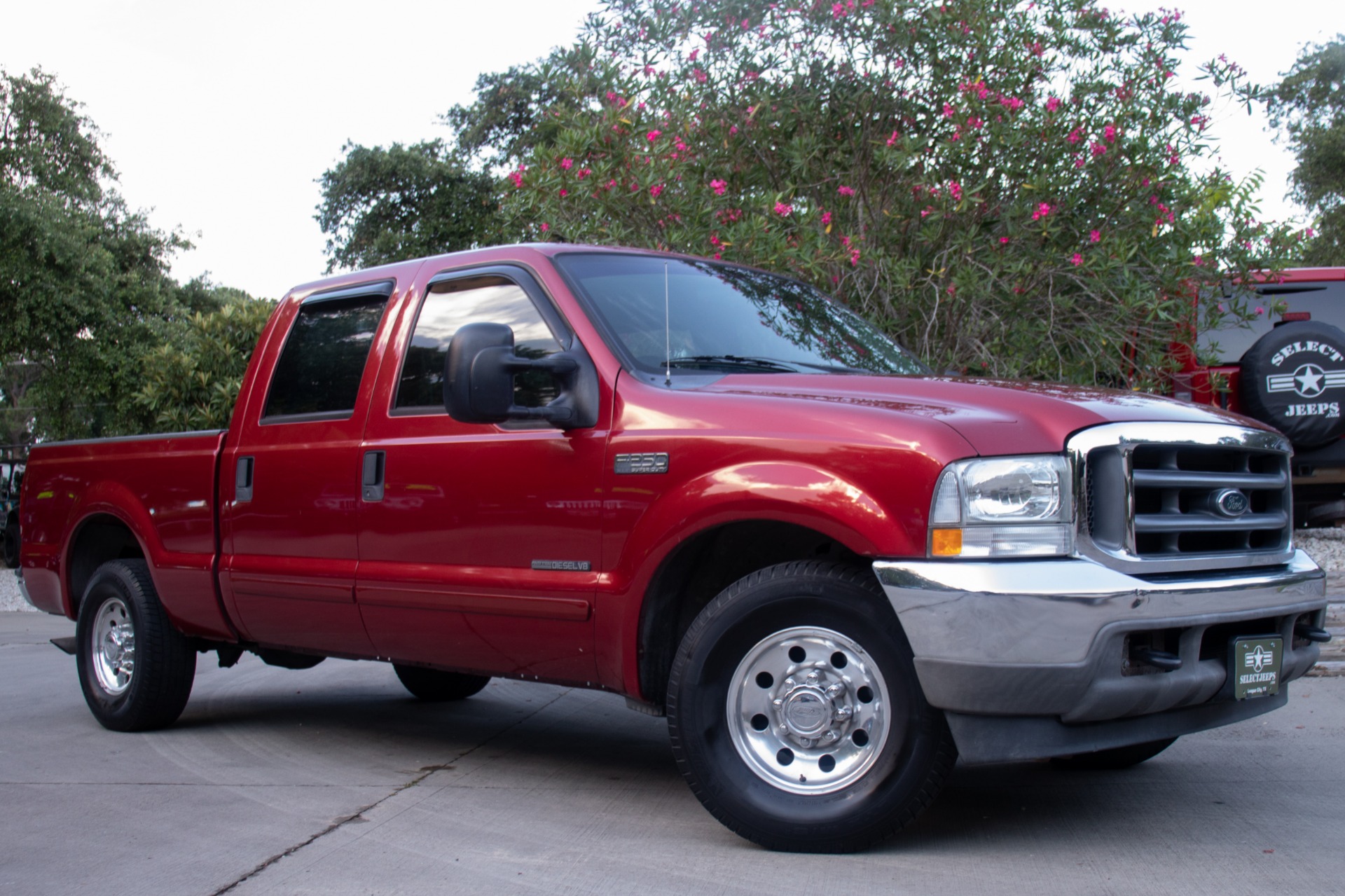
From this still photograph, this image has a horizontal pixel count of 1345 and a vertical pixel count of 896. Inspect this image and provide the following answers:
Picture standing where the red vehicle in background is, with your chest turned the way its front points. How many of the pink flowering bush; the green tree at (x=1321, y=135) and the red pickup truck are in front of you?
1

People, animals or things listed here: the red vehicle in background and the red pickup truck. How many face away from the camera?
1

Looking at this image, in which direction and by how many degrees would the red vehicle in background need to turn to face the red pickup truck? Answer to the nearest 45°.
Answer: approximately 180°

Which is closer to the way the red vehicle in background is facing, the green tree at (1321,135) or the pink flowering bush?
the green tree

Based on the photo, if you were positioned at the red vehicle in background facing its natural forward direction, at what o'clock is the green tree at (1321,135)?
The green tree is roughly at 12 o'clock from the red vehicle in background.

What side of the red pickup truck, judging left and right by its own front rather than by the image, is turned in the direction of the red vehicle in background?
left

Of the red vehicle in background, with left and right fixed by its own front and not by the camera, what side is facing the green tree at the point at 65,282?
left

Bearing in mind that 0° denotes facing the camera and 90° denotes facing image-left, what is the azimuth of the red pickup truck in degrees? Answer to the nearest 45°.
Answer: approximately 315°

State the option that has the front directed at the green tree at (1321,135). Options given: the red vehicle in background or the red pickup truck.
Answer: the red vehicle in background

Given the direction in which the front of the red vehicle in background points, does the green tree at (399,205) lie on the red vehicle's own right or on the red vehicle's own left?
on the red vehicle's own left

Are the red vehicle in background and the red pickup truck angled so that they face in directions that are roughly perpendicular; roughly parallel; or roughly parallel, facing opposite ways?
roughly perpendicular

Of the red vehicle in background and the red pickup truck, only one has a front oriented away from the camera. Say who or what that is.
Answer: the red vehicle in background

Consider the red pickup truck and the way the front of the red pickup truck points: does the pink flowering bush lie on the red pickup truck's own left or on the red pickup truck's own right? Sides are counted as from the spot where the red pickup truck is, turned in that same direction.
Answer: on the red pickup truck's own left

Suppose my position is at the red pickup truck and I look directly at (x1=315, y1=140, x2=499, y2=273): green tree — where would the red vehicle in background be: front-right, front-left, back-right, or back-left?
front-right

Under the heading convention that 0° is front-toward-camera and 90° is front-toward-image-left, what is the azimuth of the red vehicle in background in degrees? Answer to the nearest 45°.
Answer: approximately 180°

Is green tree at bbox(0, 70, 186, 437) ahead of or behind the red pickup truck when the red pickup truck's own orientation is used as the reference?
behind
